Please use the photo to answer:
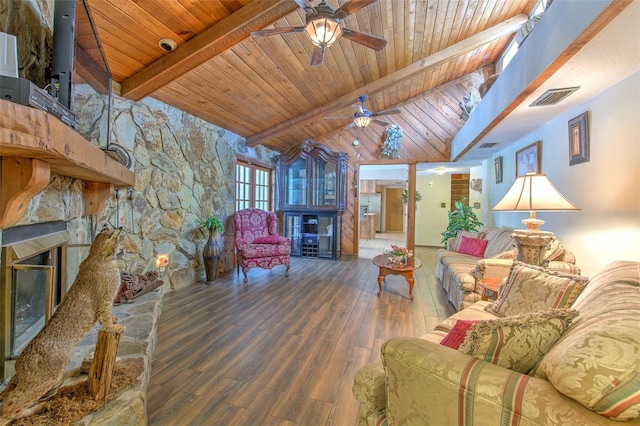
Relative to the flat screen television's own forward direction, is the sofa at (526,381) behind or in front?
in front

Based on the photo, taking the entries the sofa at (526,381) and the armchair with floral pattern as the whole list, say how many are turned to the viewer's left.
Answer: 1

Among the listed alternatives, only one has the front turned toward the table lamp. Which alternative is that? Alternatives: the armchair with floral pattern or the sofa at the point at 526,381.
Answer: the armchair with floral pattern

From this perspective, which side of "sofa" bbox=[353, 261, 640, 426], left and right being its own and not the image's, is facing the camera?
left

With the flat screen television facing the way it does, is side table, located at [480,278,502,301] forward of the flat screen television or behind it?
forward

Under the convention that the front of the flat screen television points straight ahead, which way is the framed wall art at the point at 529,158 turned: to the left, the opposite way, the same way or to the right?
the opposite way

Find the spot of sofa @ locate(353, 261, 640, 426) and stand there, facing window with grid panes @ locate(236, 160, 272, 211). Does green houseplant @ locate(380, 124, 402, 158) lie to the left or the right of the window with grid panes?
right

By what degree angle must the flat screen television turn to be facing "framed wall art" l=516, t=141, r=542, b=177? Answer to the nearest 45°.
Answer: approximately 45° to its left

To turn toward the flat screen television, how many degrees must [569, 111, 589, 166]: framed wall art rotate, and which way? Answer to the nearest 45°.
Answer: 0° — it already faces it

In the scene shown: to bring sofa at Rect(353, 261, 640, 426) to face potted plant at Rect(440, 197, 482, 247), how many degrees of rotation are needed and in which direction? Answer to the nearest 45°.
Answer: approximately 90° to its right

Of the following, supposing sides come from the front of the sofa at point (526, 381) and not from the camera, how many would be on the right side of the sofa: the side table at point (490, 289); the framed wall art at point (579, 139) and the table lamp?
3

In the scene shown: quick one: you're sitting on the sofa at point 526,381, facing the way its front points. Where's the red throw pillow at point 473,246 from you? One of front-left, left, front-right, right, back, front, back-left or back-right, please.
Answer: right

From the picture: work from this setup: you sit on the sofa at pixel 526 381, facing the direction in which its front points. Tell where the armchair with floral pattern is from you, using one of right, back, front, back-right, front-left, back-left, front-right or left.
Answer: front-right

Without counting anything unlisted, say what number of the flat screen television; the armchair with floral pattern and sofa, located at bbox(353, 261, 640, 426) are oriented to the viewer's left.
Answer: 1
